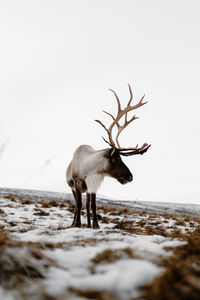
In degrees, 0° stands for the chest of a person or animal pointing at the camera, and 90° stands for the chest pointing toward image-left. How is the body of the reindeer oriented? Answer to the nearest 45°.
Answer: approximately 315°
